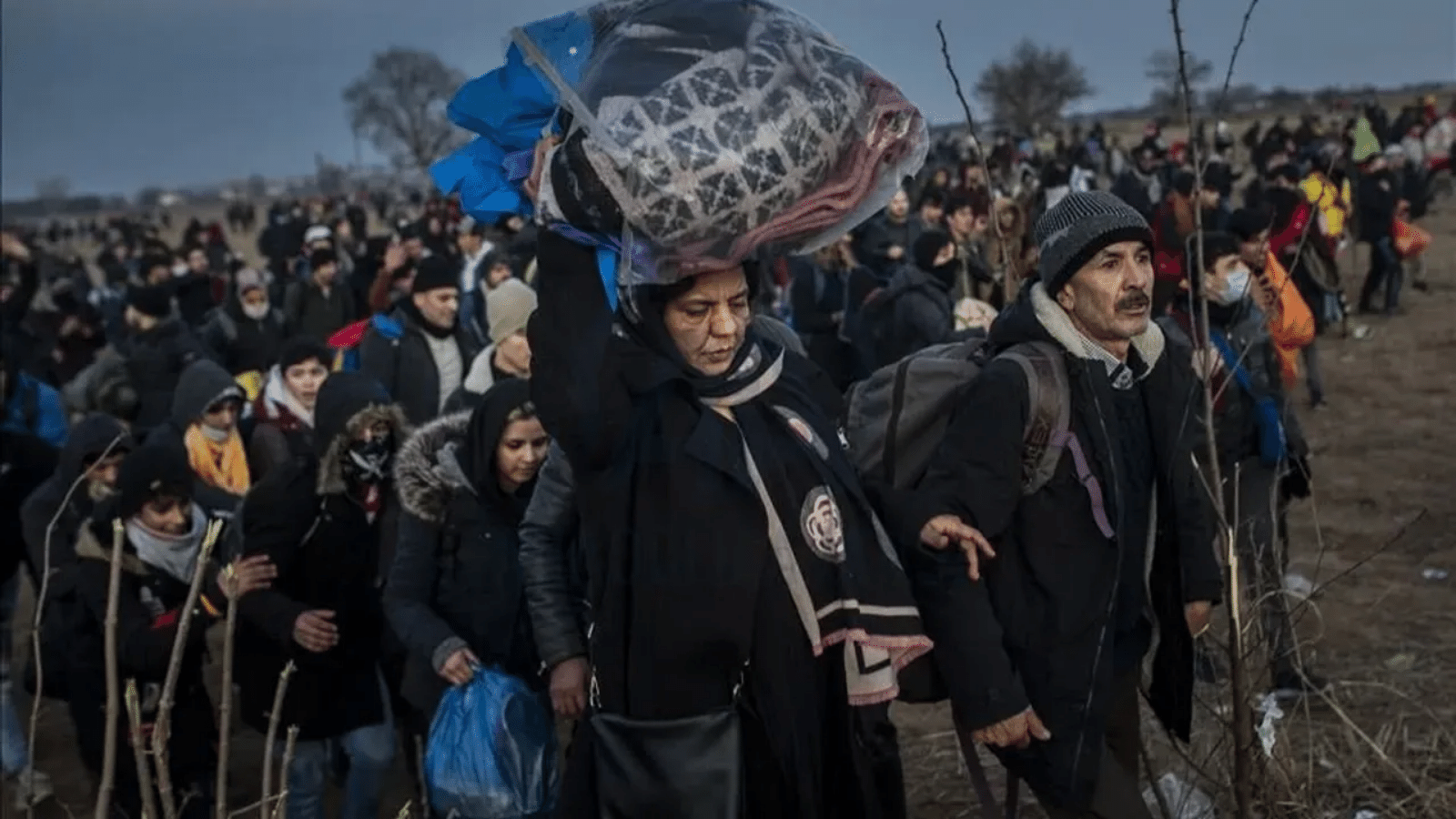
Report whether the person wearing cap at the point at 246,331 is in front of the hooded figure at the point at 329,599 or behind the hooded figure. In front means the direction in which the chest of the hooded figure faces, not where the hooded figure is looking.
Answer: behind

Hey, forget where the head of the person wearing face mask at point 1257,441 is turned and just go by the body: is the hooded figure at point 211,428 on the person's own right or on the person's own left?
on the person's own right

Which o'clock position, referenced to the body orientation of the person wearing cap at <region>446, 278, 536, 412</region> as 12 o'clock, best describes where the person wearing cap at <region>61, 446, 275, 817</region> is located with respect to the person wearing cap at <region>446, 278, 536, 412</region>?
the person wearing cap at <region>61, 446, 275, 817</region> is roughly at 3 o'clock from the person wearing cap at <region>446, 278, 536, 412</region>.

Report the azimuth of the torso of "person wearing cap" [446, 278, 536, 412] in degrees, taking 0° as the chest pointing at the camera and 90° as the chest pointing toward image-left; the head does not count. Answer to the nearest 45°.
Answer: approximately 315°

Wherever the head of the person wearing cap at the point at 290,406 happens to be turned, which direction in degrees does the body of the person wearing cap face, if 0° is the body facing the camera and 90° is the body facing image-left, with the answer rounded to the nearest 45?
approximately 315°
